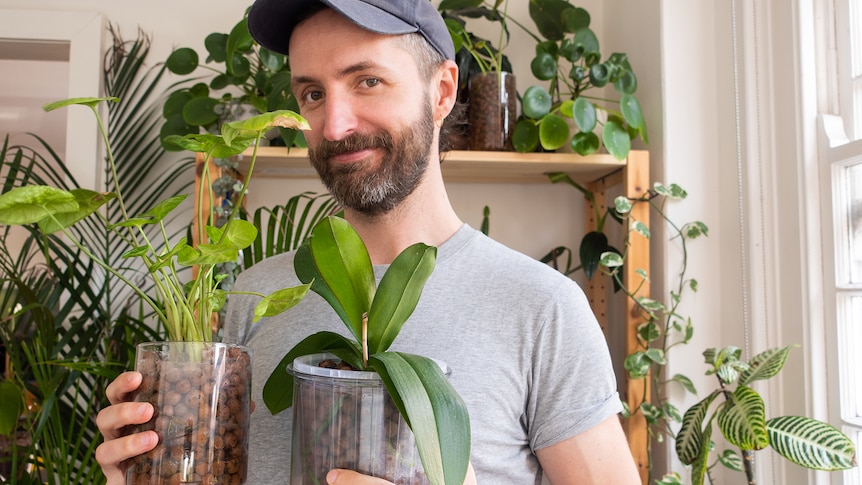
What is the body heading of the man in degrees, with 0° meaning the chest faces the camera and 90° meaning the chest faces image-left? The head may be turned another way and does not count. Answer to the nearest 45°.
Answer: approximately 45°

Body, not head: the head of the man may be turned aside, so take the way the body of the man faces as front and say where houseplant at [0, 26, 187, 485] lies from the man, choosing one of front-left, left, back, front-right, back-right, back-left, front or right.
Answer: right

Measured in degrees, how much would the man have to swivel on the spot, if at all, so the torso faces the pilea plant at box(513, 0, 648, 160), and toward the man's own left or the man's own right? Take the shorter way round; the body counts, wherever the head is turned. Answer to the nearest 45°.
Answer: approximately 180°

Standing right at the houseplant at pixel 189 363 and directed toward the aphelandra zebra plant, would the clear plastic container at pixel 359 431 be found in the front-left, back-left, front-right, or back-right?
front-right

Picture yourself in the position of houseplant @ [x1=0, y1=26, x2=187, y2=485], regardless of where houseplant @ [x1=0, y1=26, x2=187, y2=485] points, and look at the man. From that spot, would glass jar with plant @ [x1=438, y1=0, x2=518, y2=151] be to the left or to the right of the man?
left

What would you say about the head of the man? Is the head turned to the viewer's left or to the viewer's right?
to the viewer's left
